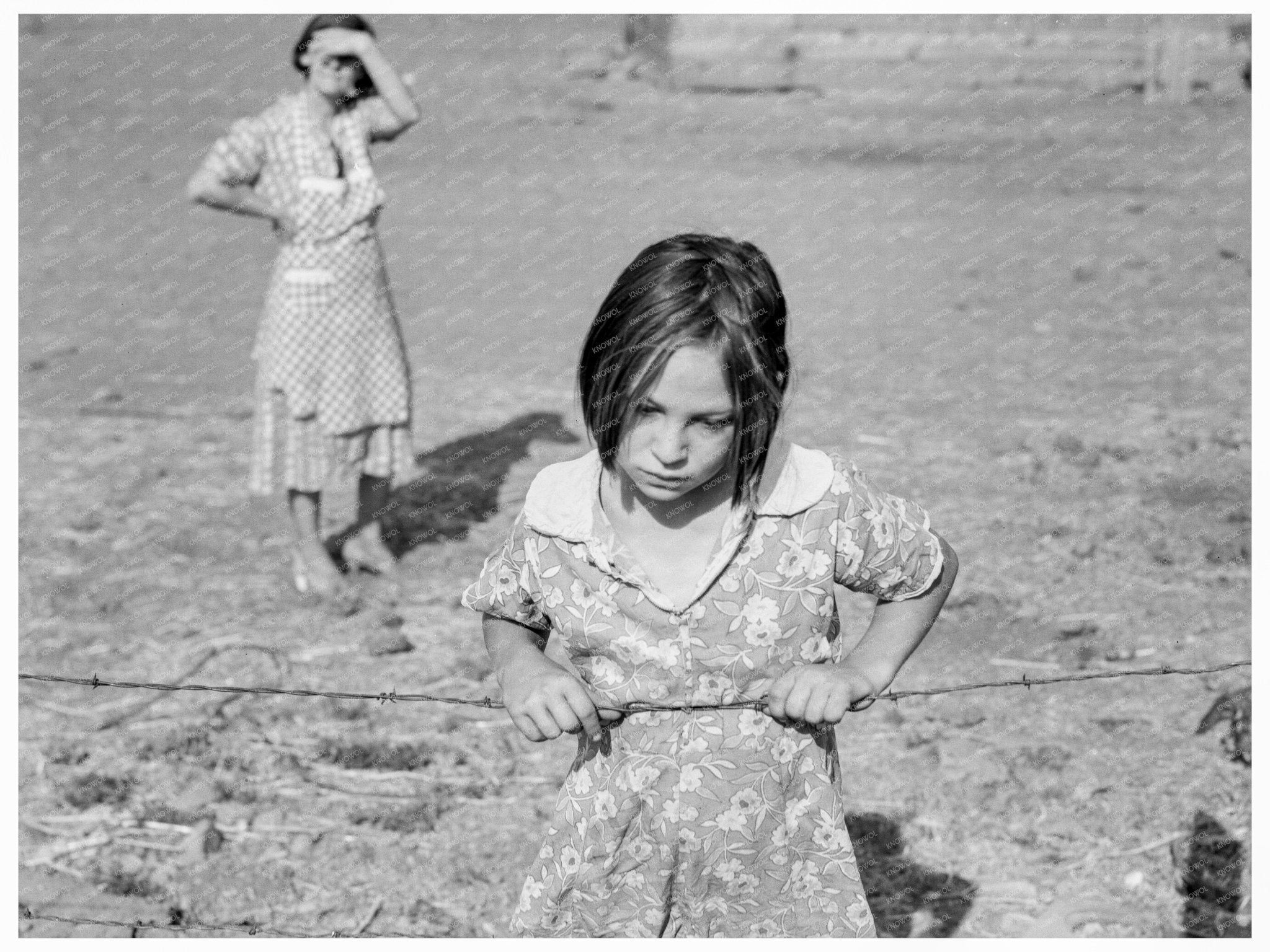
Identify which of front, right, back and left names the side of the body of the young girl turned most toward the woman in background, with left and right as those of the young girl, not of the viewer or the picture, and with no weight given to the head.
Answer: back

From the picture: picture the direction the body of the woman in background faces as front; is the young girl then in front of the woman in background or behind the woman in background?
in front

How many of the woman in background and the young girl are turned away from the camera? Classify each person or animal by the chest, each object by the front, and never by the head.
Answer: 0

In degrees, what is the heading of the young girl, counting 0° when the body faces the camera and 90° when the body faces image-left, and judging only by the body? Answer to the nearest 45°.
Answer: approximately 0°

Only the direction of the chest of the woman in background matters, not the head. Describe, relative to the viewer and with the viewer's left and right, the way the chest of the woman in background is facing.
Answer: facing the viewer and to the right of the viewer
